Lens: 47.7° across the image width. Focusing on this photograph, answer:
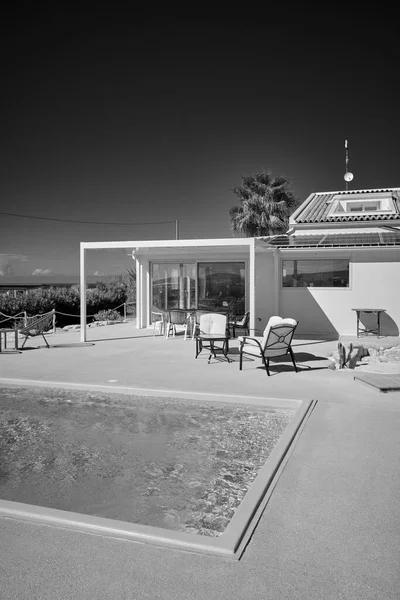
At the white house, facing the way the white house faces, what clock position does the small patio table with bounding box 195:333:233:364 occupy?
The small patio table is roughly at 1 o'clock from the white house.

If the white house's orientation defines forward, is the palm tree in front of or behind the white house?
behind

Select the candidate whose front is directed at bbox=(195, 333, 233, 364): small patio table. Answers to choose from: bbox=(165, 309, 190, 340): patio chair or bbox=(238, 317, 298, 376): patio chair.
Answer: bbox=(238, 317, 298, 376): patio chair

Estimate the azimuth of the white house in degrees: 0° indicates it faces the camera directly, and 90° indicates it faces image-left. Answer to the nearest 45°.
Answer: approximately 0°

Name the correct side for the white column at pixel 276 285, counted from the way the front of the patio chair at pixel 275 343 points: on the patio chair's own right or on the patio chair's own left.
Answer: on the patio chair's own right
